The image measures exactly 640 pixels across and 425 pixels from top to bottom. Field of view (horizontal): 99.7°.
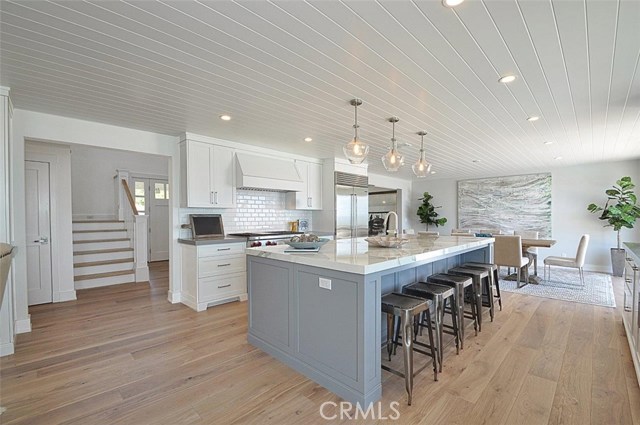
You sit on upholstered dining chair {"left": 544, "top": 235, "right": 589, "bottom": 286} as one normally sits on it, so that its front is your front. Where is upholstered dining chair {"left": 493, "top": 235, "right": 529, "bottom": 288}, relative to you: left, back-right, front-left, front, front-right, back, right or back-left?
front-left

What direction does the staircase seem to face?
toward the camera

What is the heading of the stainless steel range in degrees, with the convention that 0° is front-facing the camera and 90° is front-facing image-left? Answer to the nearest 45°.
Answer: approximately 315°

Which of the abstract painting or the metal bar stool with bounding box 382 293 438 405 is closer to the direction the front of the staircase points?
the metal bar stool

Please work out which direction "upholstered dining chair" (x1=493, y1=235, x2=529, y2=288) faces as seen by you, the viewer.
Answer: facing away from the viewer and to the right of the viewer

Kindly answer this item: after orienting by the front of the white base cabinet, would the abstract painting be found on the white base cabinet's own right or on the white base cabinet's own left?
on the white base cabinet's own left

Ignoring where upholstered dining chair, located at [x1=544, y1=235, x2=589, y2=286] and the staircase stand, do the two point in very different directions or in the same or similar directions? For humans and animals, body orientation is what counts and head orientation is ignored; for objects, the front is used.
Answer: very different directions

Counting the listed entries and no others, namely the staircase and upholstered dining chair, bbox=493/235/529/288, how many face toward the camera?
1

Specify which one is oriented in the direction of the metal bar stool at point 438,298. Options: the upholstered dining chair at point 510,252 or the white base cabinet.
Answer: the white base cabinet

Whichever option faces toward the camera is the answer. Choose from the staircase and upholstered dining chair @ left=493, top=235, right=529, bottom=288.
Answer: the staircase

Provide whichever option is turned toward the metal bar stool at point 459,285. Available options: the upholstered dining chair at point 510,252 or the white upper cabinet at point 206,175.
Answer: the white upper cabinet

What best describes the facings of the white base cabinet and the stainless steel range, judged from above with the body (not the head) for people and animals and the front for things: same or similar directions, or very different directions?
same or similar directions

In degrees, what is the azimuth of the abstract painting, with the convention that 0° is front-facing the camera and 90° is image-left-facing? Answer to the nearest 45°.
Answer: approximately 45°

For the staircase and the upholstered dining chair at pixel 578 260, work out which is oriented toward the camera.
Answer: the staircase

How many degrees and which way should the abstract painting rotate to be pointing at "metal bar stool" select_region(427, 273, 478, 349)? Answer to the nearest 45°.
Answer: approximately 45° to its left

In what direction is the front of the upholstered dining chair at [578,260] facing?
to the viewer's left

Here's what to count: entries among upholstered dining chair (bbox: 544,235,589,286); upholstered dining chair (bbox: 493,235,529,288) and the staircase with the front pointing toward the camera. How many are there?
1

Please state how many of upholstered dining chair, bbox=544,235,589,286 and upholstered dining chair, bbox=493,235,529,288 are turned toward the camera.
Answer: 0

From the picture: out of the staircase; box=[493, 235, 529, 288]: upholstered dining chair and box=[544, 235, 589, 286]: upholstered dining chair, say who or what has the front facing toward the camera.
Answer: the staircase

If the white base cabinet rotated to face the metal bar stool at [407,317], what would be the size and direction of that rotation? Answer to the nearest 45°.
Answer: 0° — it already faces it
